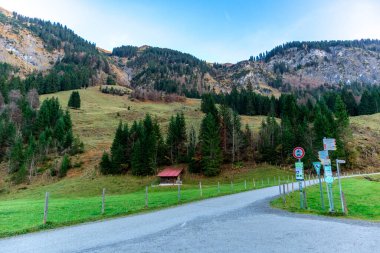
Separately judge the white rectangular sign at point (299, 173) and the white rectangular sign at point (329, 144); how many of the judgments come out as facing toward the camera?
2

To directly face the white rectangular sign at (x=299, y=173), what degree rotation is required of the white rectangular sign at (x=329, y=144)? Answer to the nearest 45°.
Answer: approximately 135° to its right

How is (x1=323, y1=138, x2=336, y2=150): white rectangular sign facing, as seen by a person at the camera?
facing the viewer

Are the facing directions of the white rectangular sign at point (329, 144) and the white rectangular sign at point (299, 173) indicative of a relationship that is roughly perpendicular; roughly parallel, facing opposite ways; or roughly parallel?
roughly parallel

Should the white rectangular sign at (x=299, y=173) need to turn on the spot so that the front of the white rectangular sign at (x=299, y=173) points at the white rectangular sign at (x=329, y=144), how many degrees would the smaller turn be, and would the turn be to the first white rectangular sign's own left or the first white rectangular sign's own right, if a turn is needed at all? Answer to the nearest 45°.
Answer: approximately 45° to the first white rectangular sign's own left
